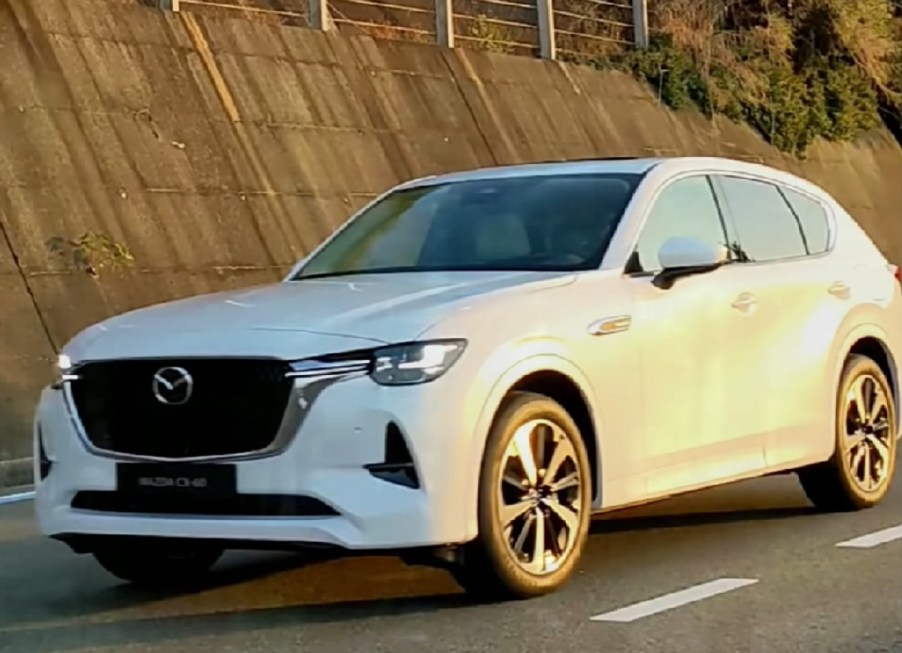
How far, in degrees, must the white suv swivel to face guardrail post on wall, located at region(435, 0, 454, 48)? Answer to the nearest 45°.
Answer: approximately 135° to its right

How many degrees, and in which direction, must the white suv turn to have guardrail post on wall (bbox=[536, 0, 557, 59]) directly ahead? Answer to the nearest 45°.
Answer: approximately 135° to its right

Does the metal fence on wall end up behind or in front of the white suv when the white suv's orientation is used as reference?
behind

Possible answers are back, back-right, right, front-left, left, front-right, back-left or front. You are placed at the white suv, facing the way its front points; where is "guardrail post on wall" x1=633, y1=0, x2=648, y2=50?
back-right

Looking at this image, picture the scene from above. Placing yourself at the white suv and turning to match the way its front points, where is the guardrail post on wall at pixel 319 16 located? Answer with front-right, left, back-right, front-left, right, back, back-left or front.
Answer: back-right

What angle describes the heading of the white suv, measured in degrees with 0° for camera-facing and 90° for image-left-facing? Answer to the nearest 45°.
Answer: approximately 45°
